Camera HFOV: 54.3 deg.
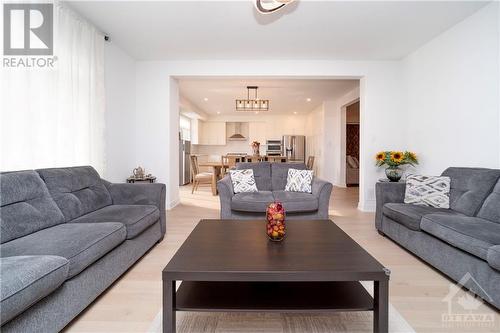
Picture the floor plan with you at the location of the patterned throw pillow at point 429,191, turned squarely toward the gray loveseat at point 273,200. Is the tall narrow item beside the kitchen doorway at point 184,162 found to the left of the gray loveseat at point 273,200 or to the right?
right

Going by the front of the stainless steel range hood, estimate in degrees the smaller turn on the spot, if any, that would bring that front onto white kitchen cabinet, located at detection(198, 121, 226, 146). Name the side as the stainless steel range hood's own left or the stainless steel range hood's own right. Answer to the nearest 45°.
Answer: approximately 90° to the stainless steel range hood's own right

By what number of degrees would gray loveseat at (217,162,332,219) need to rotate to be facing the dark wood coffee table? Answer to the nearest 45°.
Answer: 0° — it already faces it

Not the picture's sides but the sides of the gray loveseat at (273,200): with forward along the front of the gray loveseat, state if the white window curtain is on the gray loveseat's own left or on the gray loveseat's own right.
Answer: on the gray loveseat's own right

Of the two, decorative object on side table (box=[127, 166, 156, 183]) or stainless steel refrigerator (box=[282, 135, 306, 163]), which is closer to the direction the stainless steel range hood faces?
the decorative object on side table

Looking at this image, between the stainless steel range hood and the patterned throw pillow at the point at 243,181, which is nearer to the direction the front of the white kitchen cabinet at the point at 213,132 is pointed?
the patterned throw pillow
